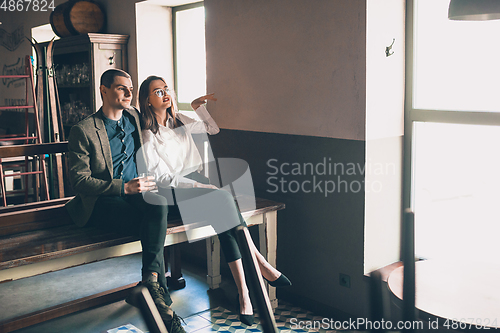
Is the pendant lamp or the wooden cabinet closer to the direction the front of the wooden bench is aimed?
the pendant lamp

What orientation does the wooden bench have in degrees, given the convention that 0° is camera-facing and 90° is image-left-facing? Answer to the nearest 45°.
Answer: approximately 315°

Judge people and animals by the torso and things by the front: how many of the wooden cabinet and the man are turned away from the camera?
0

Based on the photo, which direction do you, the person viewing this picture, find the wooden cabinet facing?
facing the viewer and to the left of the viewer

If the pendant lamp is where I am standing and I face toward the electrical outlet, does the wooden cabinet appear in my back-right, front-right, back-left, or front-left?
front-left

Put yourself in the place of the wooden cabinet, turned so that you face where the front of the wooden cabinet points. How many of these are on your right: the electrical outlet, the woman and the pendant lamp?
0

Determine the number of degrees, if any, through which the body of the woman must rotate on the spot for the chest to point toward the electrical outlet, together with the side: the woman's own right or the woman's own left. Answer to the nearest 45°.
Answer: approximately 45° to the woman's own left

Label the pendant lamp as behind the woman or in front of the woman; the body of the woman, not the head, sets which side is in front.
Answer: in front

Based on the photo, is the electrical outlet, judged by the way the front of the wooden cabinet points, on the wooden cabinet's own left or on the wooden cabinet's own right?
on the wooden cabinet's own left

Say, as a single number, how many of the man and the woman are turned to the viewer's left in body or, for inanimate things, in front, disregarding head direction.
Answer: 0

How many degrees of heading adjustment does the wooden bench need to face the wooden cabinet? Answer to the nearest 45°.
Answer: approximately 135° to its left

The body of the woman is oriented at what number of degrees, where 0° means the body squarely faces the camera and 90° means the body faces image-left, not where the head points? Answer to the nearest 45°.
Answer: approximately 315°

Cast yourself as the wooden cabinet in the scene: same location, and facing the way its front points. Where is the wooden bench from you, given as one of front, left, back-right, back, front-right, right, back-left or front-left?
front-left

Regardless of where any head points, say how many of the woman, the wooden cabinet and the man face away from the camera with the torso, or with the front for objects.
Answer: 0

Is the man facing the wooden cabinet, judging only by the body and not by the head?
no

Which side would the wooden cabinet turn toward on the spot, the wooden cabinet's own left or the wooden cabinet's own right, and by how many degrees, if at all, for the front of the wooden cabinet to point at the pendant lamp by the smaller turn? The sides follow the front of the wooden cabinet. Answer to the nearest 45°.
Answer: approximately 45° to the wooden cabinet's own left

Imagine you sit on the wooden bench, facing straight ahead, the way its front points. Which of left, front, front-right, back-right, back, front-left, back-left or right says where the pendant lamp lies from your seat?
front

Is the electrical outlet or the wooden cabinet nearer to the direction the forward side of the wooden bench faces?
the electrical outlet

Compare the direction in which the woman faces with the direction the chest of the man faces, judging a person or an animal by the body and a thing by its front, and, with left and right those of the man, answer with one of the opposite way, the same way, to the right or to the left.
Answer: the same way
